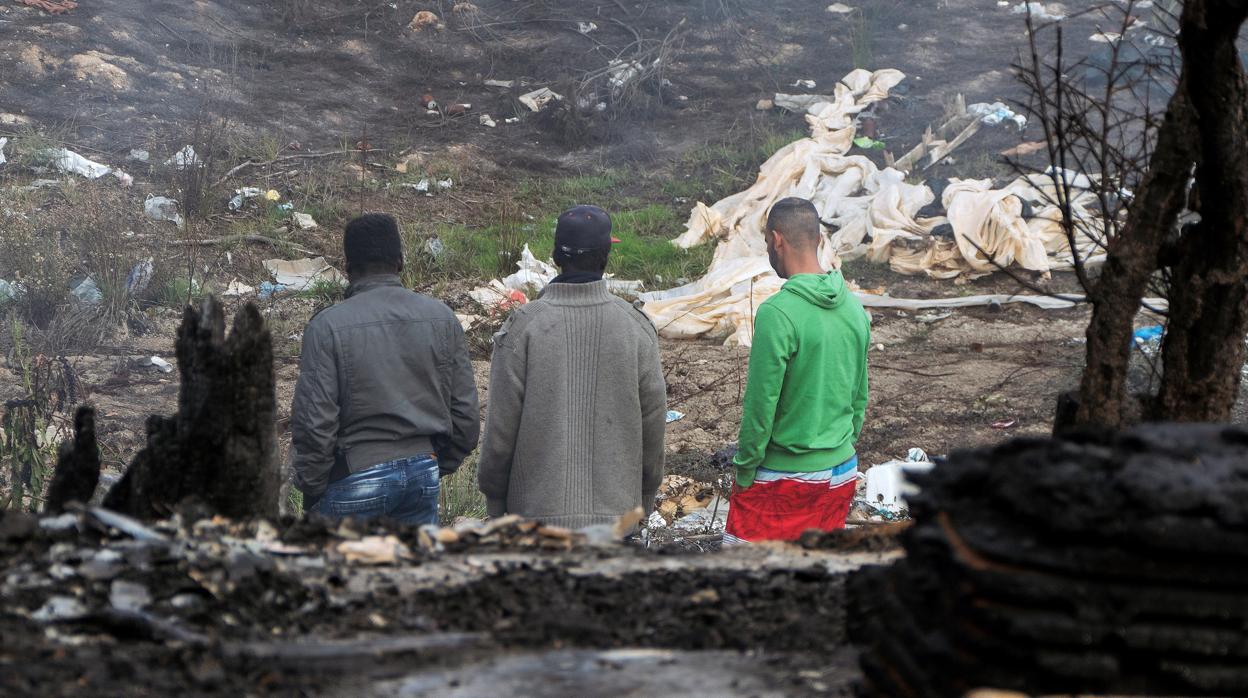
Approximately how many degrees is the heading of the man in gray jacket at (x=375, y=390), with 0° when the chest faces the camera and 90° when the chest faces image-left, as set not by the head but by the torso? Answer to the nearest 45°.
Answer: approximately 180°

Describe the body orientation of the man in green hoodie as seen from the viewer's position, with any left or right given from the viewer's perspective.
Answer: facing away from the viewer and to the left of the viewer

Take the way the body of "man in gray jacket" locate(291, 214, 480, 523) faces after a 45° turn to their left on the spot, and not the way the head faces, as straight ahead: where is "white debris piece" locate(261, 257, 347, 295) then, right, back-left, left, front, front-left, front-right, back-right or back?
front-right

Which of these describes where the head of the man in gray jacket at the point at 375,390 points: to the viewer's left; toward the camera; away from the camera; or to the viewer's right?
away from the camera

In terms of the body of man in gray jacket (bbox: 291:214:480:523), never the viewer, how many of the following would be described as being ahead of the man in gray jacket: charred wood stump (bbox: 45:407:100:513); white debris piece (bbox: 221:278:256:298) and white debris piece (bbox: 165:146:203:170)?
2

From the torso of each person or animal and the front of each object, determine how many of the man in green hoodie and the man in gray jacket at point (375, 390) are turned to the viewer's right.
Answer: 0

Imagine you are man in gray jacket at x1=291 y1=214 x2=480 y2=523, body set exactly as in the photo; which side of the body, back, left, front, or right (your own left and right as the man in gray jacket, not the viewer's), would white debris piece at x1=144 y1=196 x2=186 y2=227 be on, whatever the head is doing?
front

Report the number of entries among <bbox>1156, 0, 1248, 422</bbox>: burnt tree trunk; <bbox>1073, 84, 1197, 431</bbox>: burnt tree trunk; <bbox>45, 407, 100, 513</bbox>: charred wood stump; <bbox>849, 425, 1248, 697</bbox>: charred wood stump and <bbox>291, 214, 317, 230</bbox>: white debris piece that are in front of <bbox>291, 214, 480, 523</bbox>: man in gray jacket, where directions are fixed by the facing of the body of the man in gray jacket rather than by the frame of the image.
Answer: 1

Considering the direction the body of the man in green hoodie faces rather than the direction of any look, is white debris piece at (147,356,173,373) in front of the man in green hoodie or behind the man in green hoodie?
in front

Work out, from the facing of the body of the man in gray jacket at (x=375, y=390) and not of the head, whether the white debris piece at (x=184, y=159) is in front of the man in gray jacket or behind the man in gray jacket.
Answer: in front

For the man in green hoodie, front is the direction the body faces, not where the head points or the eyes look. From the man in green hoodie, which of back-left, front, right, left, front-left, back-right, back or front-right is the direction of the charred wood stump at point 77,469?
left

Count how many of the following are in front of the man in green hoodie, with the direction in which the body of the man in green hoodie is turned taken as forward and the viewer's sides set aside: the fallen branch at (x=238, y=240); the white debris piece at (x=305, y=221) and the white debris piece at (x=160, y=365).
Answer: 3

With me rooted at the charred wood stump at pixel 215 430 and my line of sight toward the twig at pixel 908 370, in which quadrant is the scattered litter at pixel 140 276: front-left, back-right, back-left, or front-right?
front-left
